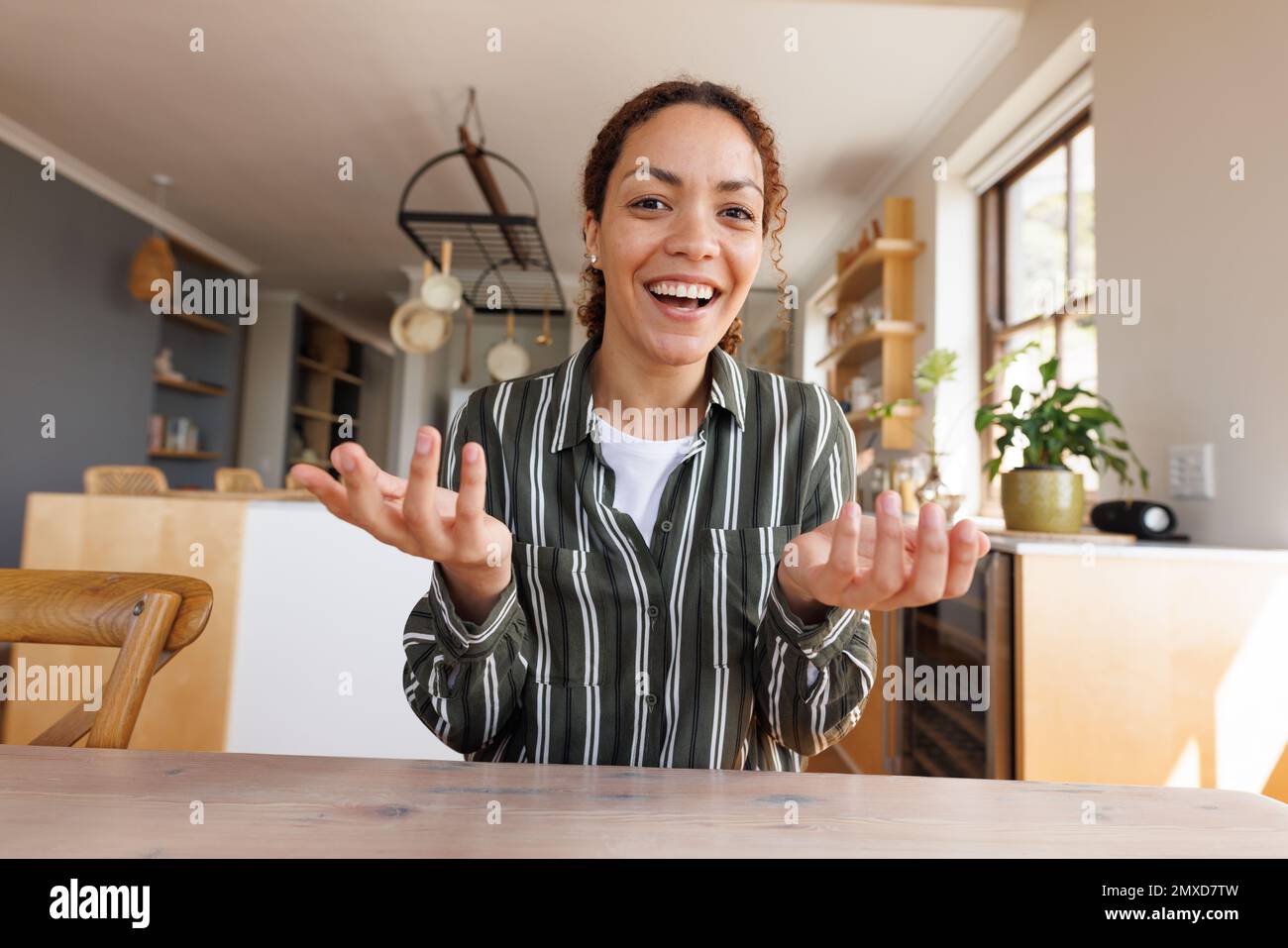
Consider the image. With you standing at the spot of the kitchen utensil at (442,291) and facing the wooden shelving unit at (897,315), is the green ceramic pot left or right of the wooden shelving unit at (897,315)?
right

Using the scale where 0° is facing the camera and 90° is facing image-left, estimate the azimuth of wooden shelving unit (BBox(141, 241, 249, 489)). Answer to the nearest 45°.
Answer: approximately 315°

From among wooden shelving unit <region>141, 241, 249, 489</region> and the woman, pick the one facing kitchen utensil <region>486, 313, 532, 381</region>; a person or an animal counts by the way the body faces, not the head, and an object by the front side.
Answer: the wooden shelving unit

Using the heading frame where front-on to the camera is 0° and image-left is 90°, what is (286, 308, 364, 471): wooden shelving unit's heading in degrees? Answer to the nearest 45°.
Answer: approximately 315°

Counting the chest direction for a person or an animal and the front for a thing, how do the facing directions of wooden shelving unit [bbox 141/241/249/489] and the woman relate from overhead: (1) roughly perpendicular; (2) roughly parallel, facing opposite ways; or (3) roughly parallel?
roughly perpendicular

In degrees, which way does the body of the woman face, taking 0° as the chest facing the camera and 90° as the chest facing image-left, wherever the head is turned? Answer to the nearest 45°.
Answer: approximately 0°
